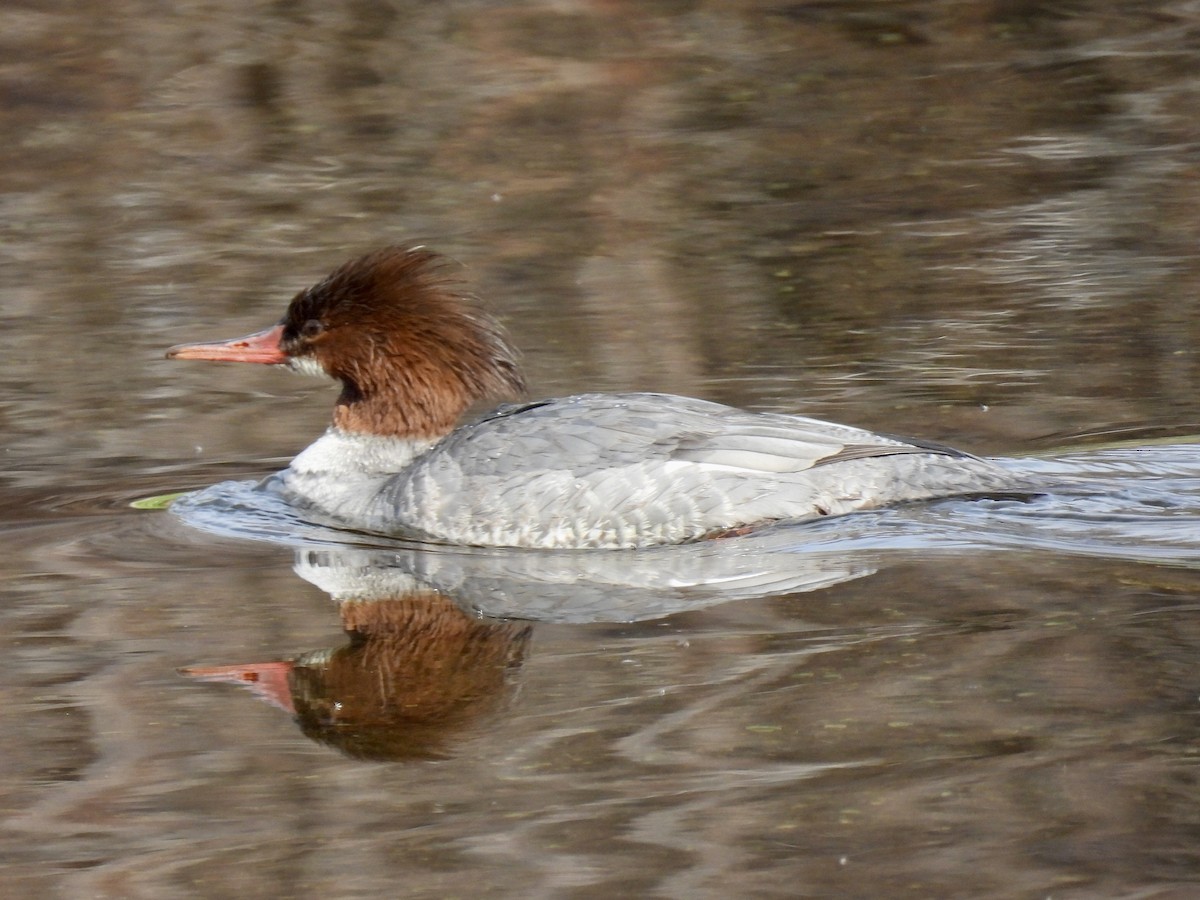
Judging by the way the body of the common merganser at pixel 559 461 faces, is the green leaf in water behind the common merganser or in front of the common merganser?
in front

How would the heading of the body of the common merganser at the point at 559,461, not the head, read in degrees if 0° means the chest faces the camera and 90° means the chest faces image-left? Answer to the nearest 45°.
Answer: approximately 90°
